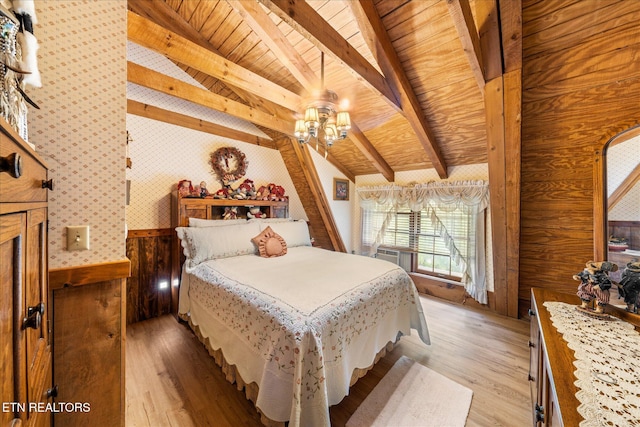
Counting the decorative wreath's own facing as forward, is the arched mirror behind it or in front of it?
in front

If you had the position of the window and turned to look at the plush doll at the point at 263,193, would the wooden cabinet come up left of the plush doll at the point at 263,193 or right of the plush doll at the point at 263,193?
left

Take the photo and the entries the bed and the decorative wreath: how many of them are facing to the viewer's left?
0

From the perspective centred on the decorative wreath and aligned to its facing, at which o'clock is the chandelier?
The chandelier is roughly at 11 o'clock from the decorative wreath.

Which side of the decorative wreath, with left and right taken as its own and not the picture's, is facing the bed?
front

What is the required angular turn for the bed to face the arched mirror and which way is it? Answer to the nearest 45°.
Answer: approximately 45° to its left

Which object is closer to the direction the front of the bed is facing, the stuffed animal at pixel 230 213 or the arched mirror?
the arched mirror

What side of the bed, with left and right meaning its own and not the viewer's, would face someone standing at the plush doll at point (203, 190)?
back

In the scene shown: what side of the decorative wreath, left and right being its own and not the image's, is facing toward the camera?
front

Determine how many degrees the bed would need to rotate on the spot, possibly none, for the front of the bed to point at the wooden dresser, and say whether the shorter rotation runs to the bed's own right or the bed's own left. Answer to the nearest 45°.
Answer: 0° — it already faces it

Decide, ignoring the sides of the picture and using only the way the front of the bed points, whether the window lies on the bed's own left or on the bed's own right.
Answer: on the bed's own left

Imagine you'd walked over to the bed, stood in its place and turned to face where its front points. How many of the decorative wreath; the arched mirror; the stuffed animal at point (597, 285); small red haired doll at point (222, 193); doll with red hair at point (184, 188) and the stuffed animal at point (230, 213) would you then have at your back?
4
